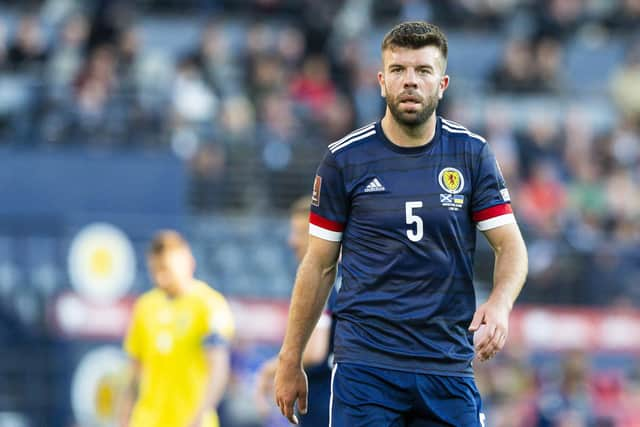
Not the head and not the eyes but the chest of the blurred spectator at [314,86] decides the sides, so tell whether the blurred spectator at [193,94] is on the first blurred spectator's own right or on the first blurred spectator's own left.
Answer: on the first blurred spectator's own right

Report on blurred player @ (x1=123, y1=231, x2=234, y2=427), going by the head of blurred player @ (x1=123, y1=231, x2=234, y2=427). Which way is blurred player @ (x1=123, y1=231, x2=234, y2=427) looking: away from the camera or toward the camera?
toward the camera

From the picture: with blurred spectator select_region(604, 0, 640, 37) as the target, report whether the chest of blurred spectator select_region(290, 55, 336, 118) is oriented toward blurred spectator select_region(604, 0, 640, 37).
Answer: no

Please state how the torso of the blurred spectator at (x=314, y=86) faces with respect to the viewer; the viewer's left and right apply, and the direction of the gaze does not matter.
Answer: facing the viewer

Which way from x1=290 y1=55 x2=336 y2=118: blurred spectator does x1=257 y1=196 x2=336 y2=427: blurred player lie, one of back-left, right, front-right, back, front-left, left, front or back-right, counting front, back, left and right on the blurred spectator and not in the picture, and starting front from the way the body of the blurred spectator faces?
front

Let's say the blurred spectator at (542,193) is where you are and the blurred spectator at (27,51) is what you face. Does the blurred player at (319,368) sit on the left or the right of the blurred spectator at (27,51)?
left

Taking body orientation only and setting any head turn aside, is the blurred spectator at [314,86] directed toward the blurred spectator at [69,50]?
no

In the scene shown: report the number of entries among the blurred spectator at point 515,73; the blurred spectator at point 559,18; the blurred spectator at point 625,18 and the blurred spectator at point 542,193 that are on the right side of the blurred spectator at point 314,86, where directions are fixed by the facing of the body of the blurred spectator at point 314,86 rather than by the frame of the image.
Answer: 0

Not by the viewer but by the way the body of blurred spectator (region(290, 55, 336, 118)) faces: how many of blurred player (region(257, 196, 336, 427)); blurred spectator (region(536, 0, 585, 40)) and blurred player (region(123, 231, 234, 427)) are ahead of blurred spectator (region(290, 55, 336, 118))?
2

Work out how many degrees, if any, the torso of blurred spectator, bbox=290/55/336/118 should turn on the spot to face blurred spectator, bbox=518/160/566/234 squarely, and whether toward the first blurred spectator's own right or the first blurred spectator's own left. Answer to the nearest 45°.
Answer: approximately 90° to the first blurred spectator's own left

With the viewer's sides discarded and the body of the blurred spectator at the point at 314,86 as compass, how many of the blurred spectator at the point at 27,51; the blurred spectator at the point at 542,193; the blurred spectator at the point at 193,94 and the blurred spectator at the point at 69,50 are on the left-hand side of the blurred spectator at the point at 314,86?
1

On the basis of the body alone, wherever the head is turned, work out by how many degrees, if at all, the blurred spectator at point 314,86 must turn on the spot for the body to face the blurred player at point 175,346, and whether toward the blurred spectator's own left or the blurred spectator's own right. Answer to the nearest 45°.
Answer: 0° — they already face them
